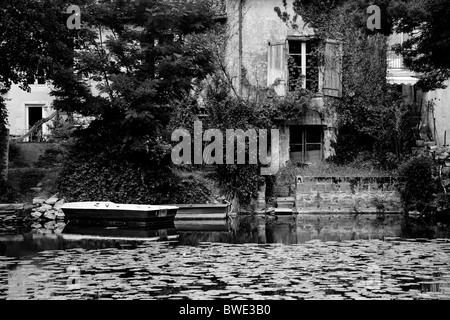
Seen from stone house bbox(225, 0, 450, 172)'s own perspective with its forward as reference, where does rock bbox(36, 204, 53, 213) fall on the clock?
The rock is roughly at 2 o'clock from the stone house.

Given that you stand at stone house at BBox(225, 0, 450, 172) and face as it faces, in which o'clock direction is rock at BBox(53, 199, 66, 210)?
The rock is roughly at 2 o'clock from the stone house.

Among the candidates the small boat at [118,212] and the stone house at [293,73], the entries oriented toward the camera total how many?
1

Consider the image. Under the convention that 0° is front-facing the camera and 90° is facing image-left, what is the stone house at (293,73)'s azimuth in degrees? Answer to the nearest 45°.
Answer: approximately 0°

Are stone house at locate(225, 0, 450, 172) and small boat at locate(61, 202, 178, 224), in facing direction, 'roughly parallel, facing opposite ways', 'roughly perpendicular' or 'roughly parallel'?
roughly perpendicular
